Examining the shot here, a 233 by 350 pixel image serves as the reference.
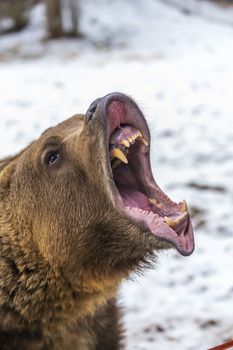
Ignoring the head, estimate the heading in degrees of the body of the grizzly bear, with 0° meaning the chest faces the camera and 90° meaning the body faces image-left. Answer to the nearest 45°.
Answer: approximately 270°
